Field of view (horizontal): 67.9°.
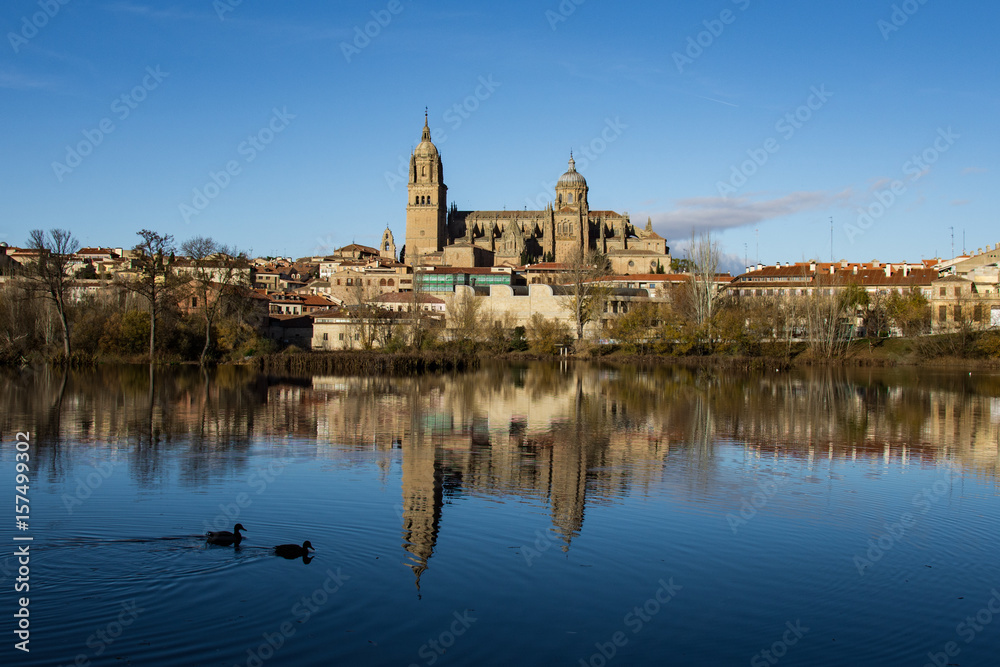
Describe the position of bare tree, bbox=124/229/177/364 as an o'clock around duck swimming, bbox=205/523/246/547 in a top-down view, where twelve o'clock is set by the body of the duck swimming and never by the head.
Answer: The bare tree is roughly at 9 o'clock from the duck swimming.

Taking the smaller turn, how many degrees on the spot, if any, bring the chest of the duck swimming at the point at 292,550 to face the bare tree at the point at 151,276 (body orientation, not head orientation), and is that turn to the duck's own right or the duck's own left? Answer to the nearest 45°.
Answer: approximately 90° to the duck's own left

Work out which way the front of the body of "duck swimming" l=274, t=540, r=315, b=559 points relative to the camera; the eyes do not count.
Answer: to the viewer's right

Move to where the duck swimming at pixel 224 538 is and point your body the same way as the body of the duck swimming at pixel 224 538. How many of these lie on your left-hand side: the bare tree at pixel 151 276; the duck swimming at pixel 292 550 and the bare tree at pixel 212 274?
2

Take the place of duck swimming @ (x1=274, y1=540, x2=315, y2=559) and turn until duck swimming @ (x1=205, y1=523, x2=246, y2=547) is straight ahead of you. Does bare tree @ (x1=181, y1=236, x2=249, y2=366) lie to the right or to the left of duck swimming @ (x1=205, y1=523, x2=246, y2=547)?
right

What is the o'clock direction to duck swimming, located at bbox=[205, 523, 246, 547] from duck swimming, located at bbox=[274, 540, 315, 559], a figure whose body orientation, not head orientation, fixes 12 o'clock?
duck swimming, located at bbox=[205, 523, 246, 547] is roughly at 7 o'clock from duck swimming, located at bbox=[274, 540, 315, 559].

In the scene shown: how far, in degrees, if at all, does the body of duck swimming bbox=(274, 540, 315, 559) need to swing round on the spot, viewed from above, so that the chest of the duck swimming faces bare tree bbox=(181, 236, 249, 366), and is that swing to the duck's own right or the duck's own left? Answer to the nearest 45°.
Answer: approximately 90° to the duck's own left

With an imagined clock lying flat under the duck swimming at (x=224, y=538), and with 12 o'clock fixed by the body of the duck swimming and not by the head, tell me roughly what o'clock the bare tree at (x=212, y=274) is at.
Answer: The bare tree is roughly at 9 o'clock from the duck swimming.

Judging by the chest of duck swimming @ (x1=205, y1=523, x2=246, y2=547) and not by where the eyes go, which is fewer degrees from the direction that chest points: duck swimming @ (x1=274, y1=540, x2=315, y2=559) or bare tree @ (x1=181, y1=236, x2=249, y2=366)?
the duck swimming

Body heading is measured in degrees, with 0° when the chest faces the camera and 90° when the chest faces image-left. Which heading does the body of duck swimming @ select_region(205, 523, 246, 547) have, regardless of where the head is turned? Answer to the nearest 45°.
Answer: approximately 270°
